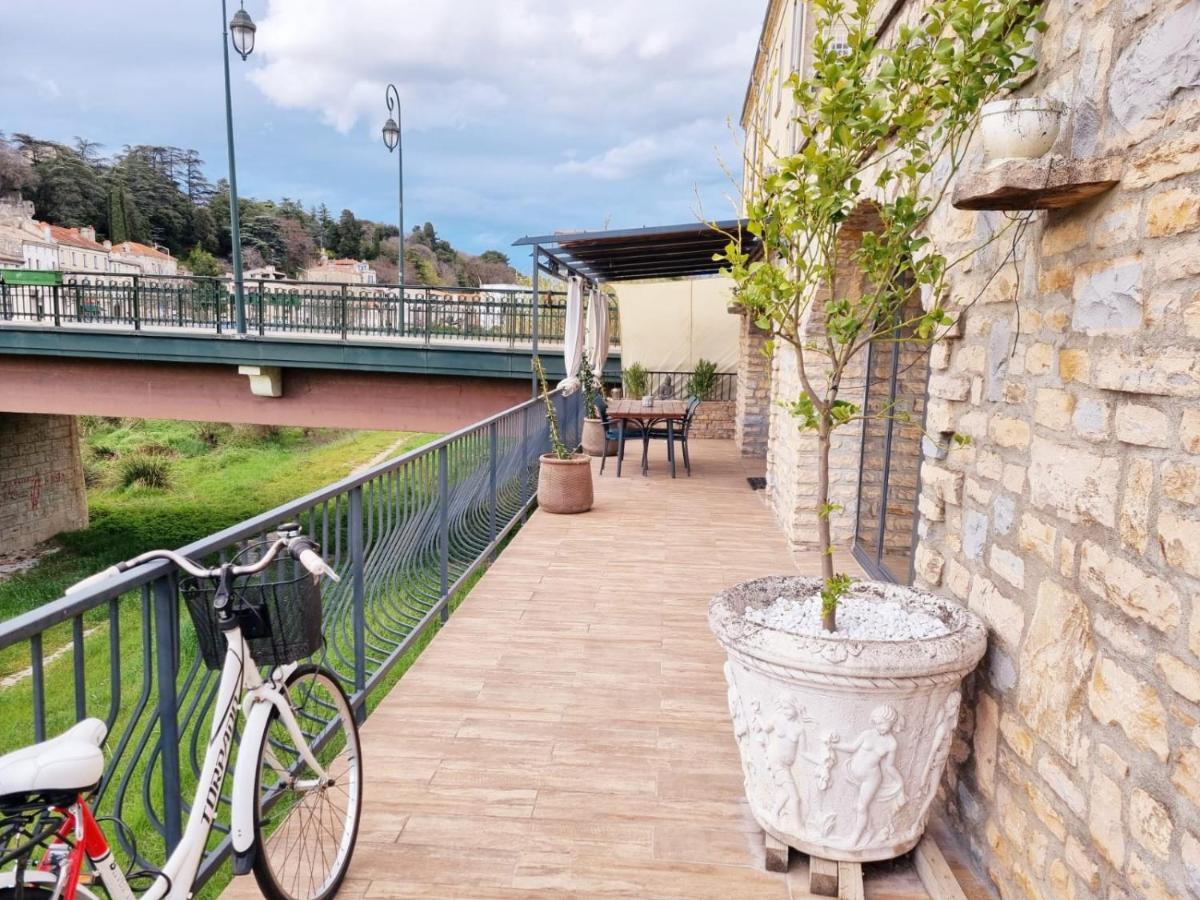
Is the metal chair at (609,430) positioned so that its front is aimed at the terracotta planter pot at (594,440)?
no

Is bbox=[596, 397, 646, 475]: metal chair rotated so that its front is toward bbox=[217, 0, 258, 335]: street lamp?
no

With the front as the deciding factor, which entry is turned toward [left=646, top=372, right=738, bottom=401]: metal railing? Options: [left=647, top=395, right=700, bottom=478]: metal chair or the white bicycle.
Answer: the white bicycle

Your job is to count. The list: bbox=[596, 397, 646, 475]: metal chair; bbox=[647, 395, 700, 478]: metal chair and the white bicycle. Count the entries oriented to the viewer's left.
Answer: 1

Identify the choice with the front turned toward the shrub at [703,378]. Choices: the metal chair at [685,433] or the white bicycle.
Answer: the white bicycle

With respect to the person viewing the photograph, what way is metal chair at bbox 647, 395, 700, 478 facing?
facing to the left of the viewer

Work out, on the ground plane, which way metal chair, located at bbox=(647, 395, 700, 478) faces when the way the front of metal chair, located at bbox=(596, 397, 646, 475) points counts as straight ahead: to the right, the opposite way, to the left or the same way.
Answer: the opposite way

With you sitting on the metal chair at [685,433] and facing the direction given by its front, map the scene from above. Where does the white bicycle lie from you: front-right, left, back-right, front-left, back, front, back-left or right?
left

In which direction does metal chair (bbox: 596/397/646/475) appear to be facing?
to the viewer's right

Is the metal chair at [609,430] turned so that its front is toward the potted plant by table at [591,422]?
no

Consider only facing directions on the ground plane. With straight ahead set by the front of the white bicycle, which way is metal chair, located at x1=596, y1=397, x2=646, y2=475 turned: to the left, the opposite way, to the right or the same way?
to the right

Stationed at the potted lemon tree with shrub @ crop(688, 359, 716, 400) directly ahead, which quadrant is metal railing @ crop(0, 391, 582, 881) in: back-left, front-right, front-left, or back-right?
front-left

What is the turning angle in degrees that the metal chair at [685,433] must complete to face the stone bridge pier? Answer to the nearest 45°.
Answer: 0° — it already faces it

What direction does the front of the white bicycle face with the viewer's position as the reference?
facing away from the viewer and to the right of the viewer

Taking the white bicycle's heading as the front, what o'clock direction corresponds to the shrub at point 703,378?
The shrub is roughly at 12 o'clock from the white bicycle.

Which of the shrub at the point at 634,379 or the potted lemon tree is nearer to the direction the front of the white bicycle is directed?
the shrub

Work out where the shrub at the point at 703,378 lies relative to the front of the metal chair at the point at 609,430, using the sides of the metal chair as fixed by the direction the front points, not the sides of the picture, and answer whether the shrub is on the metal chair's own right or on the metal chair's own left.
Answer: on the metal chair's own left

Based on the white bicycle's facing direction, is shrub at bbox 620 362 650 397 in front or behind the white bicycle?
in front

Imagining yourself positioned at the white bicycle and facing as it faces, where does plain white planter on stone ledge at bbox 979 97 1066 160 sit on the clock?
The plain white planter on stone ledge is roughly at 2 o'clock from the white bicycle.
